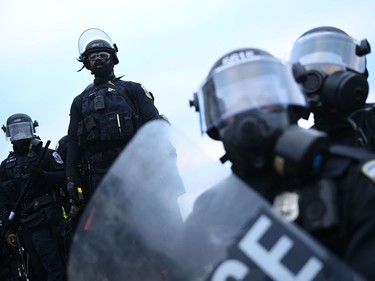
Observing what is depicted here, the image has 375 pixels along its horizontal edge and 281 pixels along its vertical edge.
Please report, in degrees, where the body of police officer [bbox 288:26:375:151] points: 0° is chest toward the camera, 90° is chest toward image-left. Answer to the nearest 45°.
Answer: approximately 45°

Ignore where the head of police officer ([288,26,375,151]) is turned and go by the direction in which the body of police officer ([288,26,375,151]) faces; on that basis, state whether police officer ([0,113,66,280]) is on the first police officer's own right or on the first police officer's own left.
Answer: on the first police officer's own right

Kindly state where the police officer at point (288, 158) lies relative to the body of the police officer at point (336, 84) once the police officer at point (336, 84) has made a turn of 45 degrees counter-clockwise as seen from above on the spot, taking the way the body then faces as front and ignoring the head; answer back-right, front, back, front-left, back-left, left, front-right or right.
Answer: front

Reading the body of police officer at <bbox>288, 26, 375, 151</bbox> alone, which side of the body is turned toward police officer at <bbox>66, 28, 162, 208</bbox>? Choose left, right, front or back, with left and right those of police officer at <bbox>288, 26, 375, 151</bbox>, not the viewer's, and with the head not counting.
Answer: right
